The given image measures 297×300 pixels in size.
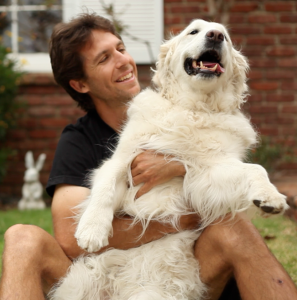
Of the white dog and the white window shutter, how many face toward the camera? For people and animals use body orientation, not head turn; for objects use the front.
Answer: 2

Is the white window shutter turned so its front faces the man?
yes

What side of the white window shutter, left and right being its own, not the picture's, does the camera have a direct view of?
front

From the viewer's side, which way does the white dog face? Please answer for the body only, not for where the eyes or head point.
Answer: toward the camera

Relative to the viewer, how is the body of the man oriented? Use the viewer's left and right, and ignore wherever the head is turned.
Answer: facing the viewer and to the right of the viewer

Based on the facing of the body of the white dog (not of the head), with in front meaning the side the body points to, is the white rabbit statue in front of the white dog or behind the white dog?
behind

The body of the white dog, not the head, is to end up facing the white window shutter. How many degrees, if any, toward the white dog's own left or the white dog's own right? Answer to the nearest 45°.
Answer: approximately 180°

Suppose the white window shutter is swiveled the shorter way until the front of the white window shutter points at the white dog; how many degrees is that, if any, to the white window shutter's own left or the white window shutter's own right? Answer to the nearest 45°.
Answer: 0° — it already faces it
